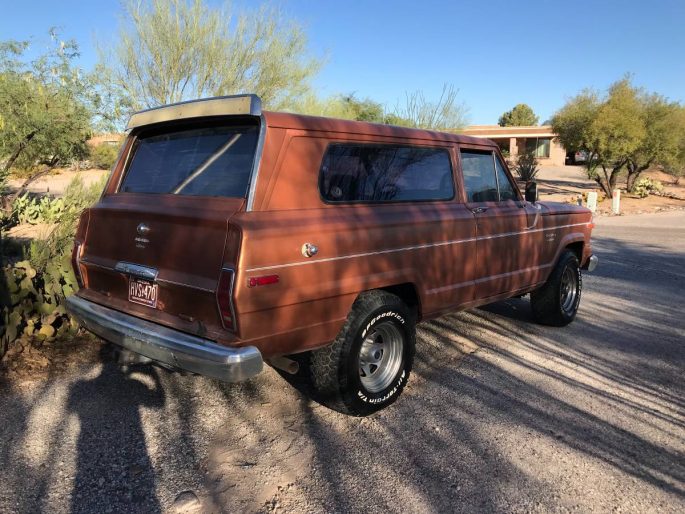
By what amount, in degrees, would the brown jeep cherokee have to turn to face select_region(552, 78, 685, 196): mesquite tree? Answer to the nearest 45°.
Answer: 0° — it already faces it

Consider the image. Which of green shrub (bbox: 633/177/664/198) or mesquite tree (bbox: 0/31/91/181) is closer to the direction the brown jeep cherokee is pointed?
the green shrub

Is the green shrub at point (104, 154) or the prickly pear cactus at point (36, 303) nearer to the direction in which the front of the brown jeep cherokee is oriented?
the green shrub

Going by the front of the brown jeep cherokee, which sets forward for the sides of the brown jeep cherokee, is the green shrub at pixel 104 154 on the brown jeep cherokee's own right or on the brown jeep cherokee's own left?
on the brown jeep cherokee's own left

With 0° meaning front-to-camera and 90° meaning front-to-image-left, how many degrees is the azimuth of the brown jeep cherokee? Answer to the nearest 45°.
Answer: approximately 225°

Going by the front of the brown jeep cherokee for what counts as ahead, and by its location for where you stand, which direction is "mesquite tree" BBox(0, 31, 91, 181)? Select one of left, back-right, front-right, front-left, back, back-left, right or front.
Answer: left

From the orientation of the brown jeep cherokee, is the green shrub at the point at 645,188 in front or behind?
in front
